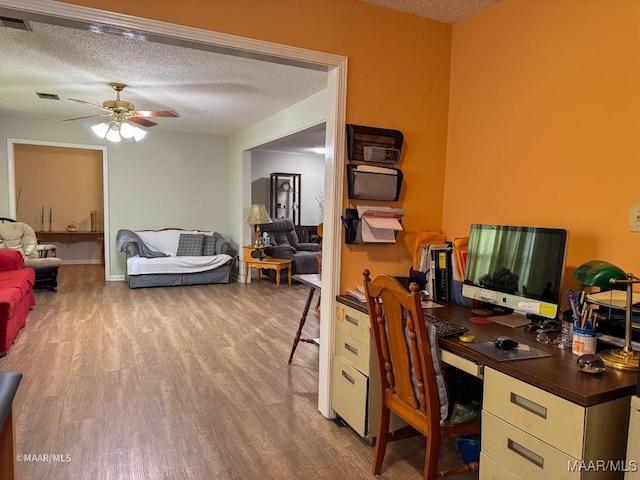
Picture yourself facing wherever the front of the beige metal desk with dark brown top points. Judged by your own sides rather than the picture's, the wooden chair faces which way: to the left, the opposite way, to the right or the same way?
the opposite way

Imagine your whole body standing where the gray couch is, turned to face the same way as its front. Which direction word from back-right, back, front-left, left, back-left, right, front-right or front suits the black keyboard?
front

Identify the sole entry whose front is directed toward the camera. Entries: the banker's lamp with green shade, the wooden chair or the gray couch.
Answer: the gray couch

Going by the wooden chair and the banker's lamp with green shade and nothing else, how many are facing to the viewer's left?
1

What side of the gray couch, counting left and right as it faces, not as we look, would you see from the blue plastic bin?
front

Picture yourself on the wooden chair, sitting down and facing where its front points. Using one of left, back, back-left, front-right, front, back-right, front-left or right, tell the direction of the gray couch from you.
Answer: left

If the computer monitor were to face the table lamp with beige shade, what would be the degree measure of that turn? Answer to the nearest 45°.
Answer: approximately 90° to its right

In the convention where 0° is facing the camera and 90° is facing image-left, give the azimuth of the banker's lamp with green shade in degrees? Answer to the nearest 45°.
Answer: approximately 90°

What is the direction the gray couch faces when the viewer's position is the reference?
facing the viewer

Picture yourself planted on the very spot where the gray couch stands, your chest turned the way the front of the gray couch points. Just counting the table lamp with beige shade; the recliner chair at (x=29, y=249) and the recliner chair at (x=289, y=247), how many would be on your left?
2

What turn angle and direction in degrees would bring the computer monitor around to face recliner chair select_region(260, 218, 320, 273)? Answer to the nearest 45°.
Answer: approximately 90° to its right

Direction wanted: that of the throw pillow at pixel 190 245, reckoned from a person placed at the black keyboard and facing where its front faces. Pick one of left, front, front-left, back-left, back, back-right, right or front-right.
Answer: right

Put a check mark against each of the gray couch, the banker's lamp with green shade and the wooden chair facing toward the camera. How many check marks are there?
1

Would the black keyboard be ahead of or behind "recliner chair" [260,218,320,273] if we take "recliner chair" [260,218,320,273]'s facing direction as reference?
ahead
